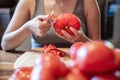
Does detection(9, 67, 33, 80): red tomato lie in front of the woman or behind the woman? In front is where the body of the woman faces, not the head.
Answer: in front

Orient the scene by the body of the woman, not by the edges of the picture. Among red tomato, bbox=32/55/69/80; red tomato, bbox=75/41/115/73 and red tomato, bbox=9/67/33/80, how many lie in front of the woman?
3

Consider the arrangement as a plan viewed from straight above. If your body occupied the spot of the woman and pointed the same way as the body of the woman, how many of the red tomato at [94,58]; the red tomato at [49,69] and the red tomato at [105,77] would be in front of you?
3

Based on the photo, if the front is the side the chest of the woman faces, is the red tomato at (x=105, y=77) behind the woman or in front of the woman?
in front

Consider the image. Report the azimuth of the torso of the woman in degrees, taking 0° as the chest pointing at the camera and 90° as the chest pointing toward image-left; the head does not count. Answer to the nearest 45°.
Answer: approximately 0°

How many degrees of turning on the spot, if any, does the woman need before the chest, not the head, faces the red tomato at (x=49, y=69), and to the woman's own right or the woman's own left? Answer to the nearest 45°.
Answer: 0° — they already face it

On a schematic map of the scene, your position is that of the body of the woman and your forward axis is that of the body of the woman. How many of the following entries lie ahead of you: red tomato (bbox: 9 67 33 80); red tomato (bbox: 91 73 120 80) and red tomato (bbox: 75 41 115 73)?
3
